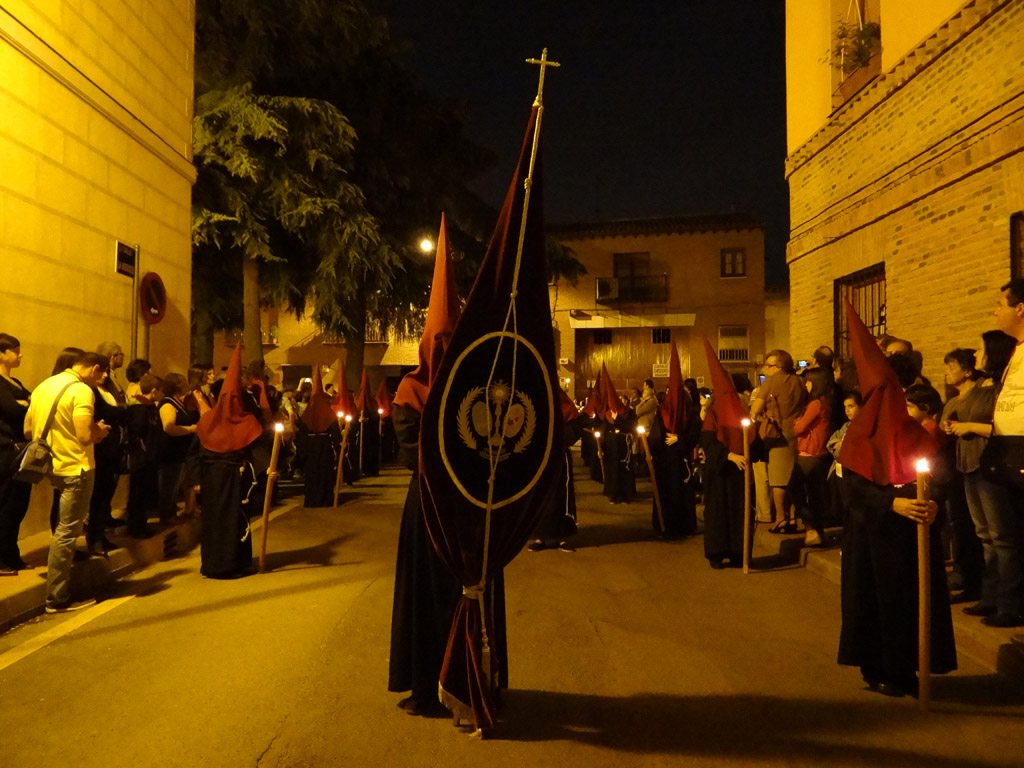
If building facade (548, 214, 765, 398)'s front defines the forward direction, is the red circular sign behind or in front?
in front

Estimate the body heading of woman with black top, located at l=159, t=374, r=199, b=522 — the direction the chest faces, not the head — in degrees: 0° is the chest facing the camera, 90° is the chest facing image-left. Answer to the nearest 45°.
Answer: approximately 270°

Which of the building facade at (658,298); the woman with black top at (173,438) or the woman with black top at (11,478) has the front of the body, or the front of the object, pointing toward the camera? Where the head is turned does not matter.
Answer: the building facade

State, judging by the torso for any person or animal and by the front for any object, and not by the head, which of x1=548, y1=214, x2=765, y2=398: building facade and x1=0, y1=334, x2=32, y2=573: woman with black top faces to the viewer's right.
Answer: the woman with black top

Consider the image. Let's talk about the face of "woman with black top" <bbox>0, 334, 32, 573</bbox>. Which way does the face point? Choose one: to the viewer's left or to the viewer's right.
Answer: to the viewer's right

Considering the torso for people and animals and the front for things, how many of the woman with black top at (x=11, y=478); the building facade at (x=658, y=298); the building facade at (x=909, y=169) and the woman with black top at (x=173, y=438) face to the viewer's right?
2

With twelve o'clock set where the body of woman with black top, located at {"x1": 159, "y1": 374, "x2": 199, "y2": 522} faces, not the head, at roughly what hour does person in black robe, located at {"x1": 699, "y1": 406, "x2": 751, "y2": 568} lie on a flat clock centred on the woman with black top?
The person in black robe is roughly at 1 o'clock from the woman with black top.

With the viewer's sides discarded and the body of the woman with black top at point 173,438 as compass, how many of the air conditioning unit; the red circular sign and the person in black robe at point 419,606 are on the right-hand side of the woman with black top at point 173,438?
1

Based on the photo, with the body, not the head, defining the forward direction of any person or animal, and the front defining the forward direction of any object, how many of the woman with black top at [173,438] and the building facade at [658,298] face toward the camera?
1

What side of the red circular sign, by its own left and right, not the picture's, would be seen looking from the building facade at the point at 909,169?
front

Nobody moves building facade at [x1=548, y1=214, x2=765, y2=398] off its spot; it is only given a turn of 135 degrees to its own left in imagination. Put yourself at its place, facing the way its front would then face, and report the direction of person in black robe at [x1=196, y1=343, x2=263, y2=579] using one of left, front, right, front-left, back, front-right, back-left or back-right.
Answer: back-right

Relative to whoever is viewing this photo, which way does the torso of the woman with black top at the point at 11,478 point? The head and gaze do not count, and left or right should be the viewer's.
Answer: facing to the right of the viewer

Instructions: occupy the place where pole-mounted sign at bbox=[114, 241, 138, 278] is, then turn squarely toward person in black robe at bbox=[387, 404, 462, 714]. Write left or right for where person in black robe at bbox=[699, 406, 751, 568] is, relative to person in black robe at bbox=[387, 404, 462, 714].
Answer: left

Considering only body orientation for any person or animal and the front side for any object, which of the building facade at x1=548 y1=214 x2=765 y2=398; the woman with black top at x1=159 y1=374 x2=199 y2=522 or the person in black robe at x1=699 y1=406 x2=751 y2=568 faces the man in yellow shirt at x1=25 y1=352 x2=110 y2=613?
the building facade

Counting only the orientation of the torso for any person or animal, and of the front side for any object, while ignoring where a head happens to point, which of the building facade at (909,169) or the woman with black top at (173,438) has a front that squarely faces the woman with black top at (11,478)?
the building facade

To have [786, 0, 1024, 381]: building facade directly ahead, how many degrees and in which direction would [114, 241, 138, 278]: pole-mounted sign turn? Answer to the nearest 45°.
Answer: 0° — it already faces it
